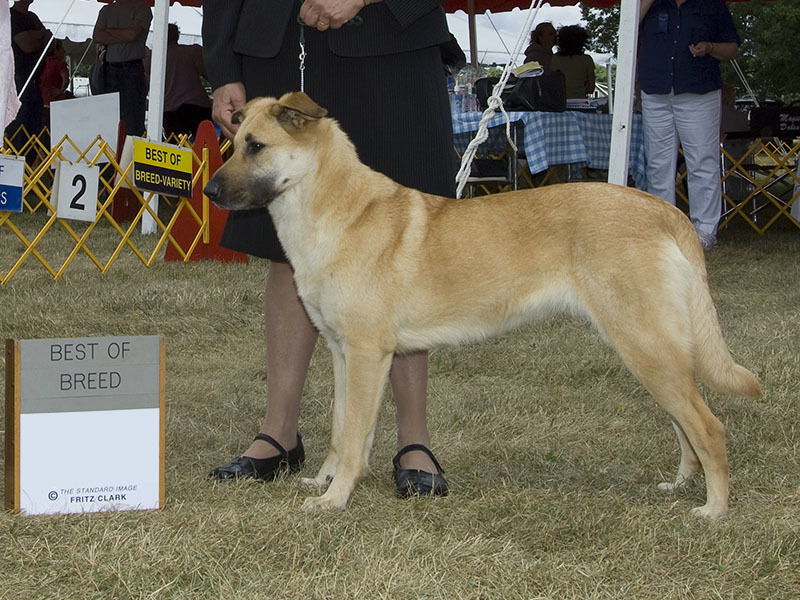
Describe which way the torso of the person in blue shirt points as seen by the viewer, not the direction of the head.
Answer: toward the camera

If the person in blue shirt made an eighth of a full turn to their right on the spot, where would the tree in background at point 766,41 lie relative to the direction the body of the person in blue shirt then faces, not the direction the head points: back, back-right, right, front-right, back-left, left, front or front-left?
back-right

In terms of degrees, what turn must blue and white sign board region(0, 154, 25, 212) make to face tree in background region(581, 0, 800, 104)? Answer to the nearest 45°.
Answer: approximately 135° to its left

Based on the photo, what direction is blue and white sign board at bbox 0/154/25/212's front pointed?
toward the camera

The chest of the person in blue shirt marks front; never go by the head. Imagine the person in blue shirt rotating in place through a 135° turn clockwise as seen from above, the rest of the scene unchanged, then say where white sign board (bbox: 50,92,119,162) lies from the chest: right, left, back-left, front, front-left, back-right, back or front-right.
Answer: front-left

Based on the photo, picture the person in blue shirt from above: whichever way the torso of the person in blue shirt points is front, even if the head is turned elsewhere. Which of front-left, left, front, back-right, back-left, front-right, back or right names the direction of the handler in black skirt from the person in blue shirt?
front

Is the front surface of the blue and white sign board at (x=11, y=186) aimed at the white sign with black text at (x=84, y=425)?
yes

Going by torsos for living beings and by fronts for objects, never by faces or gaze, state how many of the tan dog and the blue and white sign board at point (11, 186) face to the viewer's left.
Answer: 1

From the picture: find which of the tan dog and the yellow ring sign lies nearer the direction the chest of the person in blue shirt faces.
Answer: the tan dog

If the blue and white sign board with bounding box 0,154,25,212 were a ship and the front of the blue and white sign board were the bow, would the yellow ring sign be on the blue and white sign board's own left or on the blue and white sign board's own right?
on the blue and white sign board's own left

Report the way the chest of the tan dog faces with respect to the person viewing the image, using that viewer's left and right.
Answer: facing to the left of the viewer

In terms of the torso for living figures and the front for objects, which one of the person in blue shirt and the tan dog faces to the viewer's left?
the tan dog
